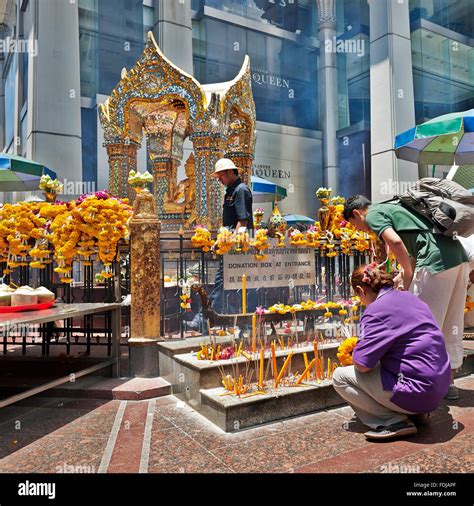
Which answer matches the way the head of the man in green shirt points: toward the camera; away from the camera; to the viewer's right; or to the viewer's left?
to the viewer's left

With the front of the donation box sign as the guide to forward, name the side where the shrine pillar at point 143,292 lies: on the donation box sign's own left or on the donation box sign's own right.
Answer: on the donation box sign's own right

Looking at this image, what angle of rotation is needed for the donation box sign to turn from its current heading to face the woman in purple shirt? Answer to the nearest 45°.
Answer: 0° — it already faces them

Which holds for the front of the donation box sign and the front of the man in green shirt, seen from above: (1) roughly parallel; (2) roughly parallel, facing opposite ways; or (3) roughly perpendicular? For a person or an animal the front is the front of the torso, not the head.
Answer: roughly perpendicular

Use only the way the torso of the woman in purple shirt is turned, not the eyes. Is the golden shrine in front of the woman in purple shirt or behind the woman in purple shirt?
in front

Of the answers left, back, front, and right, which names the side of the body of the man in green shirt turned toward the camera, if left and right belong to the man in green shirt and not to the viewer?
left

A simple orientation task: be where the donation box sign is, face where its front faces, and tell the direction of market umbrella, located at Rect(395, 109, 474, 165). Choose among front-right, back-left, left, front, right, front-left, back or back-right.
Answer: back-left

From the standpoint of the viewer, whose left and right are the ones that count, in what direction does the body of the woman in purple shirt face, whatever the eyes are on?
facing away from the viewer and to the left of the viewer

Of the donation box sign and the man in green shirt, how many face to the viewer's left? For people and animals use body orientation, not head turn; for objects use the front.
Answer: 1

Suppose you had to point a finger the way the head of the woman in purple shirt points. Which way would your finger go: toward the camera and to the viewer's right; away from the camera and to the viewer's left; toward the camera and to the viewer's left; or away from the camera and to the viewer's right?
away from the camera and to the viewer's left

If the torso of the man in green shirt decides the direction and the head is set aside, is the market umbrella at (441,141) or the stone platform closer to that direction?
the stone platform

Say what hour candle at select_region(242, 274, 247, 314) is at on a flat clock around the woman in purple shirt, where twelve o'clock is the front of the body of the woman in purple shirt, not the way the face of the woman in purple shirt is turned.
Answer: The candle is roughly at 12 o'clock from the woman in purple shirt.

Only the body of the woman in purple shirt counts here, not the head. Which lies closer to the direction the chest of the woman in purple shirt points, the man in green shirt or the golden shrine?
the golden shrine

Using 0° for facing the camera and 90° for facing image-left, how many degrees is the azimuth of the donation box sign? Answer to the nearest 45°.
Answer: approximately 0°

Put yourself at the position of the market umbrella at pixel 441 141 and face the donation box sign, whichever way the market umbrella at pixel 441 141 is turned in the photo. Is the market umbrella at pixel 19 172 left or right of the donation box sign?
right

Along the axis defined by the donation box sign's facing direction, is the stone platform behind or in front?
in front

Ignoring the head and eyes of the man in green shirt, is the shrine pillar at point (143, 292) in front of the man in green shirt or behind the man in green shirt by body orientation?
in front
